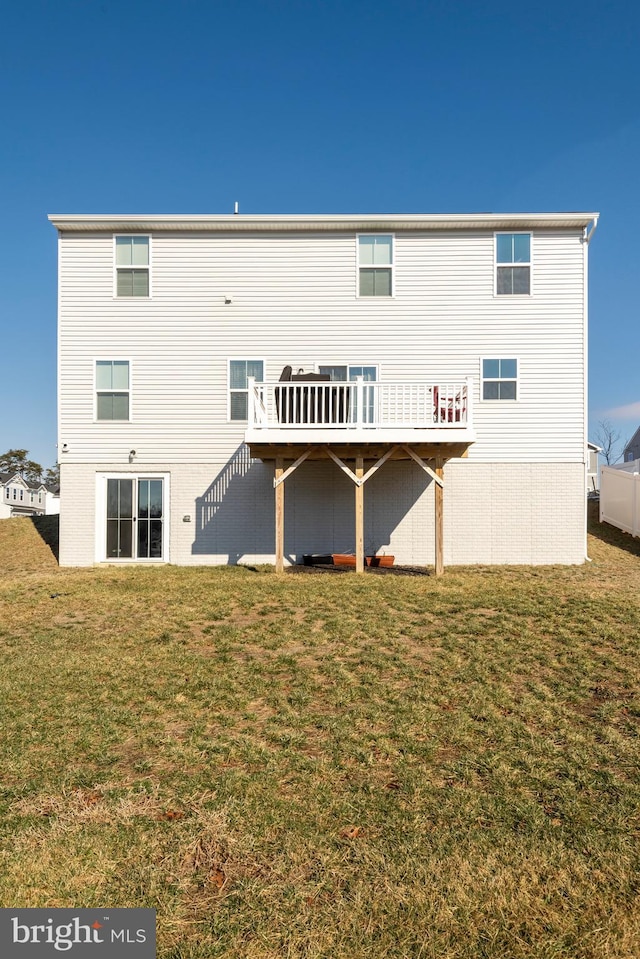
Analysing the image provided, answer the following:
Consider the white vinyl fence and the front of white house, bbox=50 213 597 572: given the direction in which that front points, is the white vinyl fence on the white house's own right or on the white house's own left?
on the white house's own right

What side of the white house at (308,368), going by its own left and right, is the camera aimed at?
back

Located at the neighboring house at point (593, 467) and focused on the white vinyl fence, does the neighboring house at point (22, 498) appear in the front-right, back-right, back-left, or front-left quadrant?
back-right

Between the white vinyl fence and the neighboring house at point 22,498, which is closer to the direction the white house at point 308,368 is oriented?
the neighboring house

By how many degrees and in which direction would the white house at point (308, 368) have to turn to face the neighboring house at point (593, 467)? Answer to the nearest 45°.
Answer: approximately 45° to its right

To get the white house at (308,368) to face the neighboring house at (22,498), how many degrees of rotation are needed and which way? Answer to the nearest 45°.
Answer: approximately 45° to its left

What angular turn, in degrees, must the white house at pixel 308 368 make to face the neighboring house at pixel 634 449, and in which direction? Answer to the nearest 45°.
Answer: approximately 45° to its right
